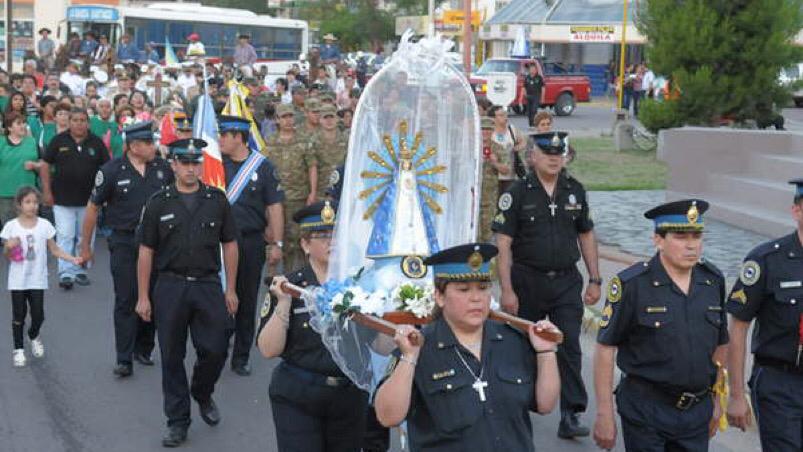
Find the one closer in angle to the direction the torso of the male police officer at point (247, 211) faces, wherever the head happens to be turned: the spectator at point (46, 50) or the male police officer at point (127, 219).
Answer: the male police officer

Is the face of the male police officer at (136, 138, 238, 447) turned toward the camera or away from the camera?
toward the camera

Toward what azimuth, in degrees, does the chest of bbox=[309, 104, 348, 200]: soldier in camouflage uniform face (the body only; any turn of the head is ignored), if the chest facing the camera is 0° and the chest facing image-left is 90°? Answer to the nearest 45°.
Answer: approximately 0°

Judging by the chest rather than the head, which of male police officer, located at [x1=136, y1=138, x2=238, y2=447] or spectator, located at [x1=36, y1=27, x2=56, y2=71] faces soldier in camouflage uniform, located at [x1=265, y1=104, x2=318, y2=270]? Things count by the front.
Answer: the spectator

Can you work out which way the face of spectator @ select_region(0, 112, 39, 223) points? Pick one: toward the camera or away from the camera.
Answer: toward the camera

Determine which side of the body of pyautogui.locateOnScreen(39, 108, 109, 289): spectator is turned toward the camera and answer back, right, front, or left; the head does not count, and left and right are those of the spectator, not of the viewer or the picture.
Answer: front

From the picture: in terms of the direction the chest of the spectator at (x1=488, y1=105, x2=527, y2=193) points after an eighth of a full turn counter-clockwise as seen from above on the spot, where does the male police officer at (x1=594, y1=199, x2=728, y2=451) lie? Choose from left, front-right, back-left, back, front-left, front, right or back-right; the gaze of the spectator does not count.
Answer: front

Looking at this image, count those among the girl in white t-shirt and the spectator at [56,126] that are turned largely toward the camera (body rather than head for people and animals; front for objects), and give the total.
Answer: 2

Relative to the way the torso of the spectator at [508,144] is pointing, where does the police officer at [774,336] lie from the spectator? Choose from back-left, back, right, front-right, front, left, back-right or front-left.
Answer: front-left

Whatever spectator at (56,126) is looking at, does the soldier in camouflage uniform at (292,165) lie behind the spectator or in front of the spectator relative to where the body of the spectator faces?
in front

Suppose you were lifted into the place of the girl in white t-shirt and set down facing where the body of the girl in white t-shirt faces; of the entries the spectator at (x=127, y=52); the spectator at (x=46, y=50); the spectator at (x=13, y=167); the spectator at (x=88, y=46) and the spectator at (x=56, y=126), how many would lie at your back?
5

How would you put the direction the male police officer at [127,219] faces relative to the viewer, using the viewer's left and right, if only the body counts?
facing the viewer and to the right of the viewer

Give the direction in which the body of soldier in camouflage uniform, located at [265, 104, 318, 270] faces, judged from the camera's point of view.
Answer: toward the camera

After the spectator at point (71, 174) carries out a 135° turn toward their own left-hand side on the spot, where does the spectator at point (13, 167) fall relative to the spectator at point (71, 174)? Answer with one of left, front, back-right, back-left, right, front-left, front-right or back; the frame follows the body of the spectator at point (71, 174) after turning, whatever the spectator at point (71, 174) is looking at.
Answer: left

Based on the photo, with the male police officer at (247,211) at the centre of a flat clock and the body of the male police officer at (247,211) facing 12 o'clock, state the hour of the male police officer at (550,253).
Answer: the male police officer at (550,253) is roughly at 9 o'clock from the male police officer at (247,211).
